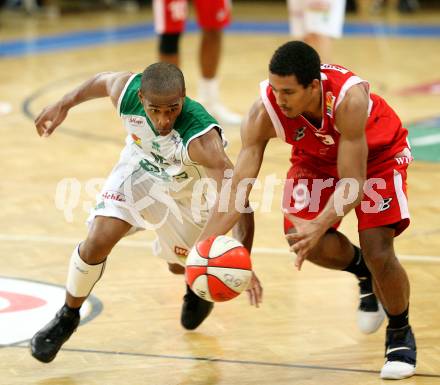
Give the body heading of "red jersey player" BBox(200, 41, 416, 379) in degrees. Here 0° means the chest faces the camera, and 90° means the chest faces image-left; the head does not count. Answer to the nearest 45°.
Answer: approximately 45°

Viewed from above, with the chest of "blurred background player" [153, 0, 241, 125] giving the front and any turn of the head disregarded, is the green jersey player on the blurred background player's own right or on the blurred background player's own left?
on the blurred background player's own right

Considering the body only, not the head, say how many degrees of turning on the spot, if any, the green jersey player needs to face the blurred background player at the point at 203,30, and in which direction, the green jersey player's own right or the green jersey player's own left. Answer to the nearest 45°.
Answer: approximately 180°

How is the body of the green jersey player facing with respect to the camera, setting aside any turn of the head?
toward the camera

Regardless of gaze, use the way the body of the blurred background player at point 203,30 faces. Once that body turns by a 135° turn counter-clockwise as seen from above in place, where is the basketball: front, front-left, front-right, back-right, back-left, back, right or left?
back

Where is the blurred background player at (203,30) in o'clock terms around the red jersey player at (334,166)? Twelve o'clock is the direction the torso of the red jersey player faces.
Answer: The blurred background player is roughly at 4 o'clock from the red jersey player.

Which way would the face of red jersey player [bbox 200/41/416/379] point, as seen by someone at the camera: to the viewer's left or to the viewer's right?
to the viewer's left

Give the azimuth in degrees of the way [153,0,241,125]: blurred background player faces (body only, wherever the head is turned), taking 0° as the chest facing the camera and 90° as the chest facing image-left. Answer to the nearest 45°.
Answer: approximately 315°

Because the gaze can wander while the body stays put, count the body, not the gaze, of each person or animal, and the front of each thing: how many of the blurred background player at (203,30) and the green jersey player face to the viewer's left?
0
